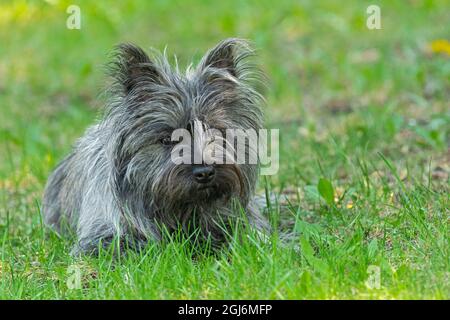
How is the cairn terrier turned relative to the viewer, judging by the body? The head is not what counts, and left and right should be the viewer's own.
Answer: facing the viewer and to the right of the viewer
